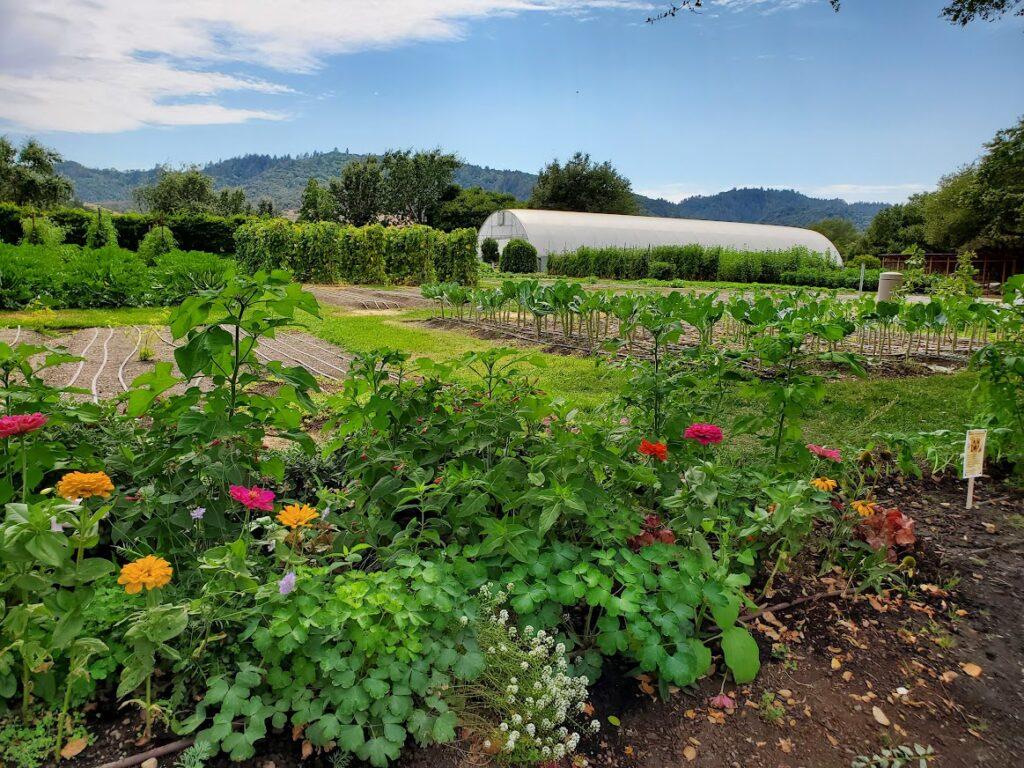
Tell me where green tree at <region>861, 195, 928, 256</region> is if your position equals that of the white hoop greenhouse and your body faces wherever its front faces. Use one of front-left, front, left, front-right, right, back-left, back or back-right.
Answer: back

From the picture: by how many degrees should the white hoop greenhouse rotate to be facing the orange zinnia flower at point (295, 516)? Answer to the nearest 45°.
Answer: approximately 45° to its left

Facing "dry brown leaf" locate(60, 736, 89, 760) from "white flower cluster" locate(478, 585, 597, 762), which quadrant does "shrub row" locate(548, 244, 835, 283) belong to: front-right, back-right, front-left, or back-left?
back-right

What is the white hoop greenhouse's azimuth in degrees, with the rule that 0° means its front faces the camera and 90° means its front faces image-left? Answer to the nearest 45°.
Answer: approximately 45°

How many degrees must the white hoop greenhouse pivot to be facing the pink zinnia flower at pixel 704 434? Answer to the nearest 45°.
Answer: approximately 45° to its left

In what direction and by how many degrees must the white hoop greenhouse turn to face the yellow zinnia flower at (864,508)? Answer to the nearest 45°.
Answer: approximately 45° to its left

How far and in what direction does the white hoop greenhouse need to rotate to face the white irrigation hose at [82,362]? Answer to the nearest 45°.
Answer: approximately 45° to its left

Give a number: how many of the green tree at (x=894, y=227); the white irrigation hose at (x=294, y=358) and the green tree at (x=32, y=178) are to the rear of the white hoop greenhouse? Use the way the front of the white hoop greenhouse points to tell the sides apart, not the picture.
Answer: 1

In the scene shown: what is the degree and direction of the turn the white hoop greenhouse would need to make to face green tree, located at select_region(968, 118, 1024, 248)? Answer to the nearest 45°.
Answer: approximately 135° to its left
